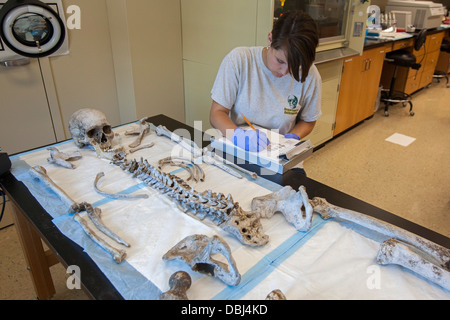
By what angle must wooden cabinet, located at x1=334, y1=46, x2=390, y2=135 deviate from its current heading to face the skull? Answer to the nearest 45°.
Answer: approximately 45° to its right

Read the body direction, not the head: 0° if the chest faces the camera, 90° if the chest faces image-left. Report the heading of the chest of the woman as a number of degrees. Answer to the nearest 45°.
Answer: approximately 0°

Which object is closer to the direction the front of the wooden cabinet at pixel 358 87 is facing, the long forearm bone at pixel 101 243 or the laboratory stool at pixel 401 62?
the long forearm bone

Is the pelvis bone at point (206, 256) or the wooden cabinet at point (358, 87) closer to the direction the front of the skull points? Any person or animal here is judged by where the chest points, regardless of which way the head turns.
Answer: the pelvis bone

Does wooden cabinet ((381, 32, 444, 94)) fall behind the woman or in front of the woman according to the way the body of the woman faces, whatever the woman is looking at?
behind

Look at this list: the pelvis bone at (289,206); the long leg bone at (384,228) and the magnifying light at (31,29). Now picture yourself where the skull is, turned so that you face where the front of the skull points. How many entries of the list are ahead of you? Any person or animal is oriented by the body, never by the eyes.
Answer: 2

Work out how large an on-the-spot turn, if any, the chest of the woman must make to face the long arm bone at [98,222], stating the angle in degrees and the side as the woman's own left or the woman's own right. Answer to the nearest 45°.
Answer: approximately 45° to the woman's own right

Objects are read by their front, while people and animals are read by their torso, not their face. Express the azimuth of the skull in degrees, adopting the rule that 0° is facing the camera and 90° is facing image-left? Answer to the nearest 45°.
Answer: approximately 315°
